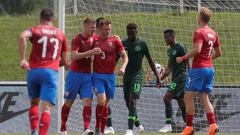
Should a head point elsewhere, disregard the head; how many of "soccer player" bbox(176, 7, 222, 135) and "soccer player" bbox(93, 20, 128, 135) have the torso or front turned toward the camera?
1

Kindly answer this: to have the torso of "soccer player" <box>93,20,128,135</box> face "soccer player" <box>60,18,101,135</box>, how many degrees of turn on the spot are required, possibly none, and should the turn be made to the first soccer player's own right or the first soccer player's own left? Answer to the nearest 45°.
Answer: approximately 90° to the first soccer player's own right

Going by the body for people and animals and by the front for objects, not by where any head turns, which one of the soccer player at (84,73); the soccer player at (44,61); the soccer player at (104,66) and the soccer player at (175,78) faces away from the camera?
the soccer player at (44,61)

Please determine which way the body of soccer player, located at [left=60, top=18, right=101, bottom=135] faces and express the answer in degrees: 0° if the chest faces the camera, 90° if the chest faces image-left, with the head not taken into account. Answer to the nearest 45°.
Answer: approximately 315°

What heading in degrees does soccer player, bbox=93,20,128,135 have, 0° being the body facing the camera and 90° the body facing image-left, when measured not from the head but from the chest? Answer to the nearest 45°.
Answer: approximately 0°

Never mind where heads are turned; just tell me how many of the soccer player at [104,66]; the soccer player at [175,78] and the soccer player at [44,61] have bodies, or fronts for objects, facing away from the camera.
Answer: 1

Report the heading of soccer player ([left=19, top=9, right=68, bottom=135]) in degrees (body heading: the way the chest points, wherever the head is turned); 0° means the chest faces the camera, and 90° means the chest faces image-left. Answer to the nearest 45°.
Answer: approximately 180°

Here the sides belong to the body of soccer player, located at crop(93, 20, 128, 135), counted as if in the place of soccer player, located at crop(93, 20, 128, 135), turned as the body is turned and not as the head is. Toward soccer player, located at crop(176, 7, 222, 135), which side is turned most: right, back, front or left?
left
